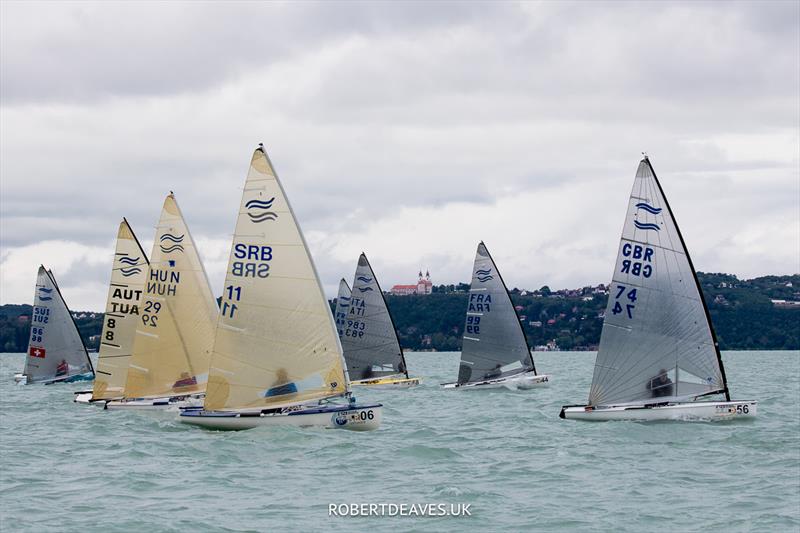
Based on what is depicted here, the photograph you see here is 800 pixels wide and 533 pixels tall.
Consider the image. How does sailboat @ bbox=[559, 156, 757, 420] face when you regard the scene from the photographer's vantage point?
facing to the right of the viewer

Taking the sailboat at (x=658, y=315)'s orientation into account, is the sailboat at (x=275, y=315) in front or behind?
behind

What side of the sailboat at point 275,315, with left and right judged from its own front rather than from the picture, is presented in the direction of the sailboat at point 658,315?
front

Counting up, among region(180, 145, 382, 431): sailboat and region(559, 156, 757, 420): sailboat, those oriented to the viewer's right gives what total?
2

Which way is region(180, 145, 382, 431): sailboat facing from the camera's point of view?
to the viewer's right
